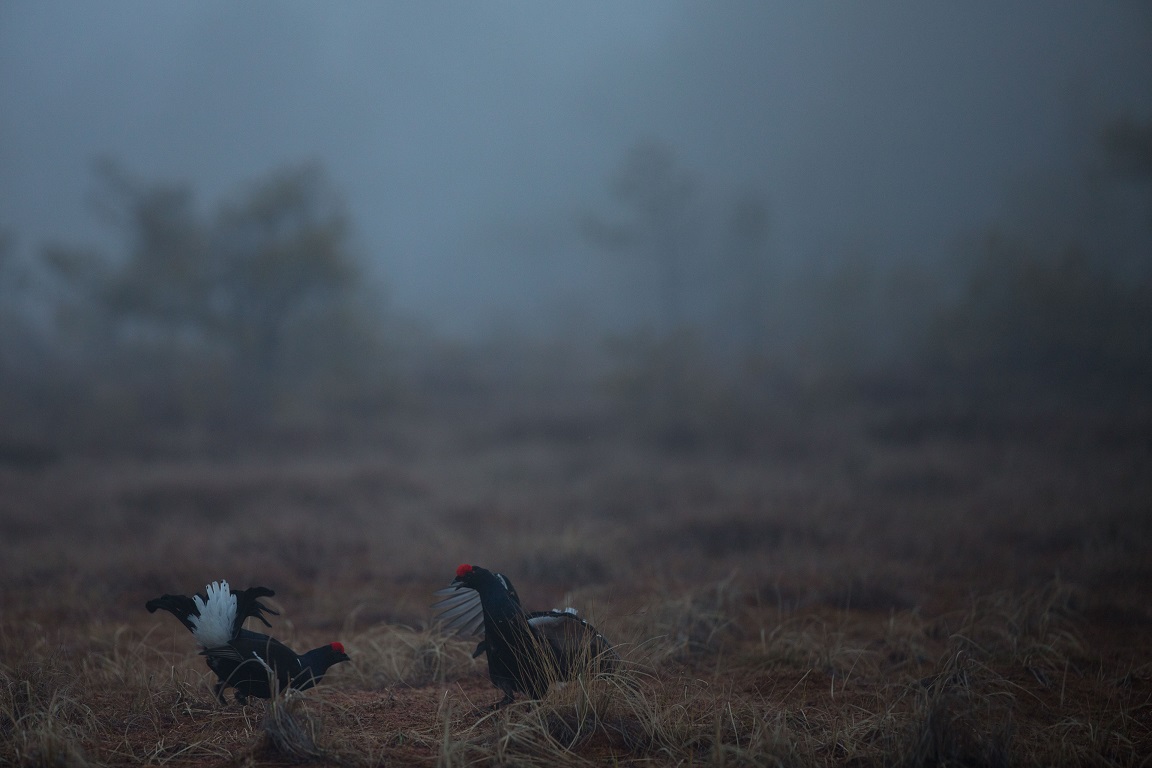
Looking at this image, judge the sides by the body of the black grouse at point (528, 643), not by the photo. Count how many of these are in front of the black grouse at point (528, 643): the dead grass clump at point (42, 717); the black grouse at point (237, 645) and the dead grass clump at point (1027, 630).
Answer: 2

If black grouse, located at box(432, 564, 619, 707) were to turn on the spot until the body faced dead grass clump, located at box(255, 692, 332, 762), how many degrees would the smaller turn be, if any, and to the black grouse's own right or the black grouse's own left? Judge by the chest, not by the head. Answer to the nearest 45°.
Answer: approximately 45° to the black grouse's own left

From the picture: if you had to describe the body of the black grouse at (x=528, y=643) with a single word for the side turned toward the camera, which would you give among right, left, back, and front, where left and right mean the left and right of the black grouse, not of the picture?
left

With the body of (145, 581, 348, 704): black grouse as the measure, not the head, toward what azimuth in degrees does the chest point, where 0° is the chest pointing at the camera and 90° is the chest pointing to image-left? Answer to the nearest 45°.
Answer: approximately 225°

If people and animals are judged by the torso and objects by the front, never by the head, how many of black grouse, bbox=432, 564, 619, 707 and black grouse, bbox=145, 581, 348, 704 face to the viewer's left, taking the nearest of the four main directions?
1

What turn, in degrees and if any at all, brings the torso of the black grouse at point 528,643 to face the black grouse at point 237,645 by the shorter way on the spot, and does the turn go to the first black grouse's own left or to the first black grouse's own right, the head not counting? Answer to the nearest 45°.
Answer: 0° — it already faces it

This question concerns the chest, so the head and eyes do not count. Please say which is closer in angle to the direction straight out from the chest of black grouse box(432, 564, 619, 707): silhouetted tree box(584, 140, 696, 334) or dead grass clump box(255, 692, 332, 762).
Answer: the dead grass clump
